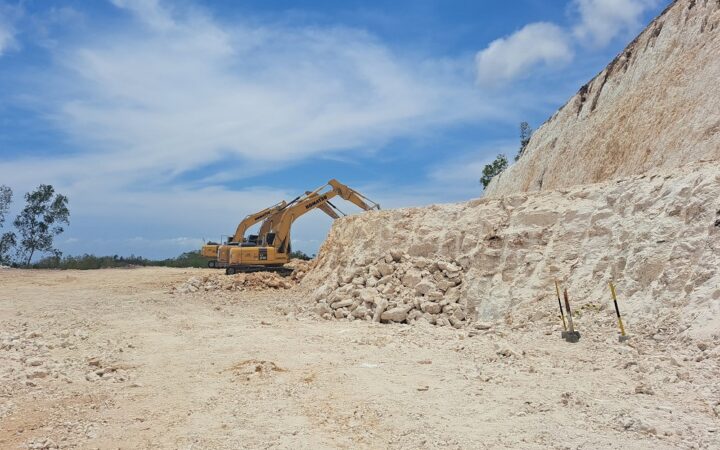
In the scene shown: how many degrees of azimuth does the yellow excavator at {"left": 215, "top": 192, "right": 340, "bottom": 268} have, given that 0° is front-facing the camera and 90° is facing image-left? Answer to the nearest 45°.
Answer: approximately 270°

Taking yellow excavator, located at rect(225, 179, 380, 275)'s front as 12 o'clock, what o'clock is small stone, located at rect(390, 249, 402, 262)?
The small stone is roughly at 2 o'clock from the yellow excavator.

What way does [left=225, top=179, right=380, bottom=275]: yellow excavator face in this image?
to the viewer's right

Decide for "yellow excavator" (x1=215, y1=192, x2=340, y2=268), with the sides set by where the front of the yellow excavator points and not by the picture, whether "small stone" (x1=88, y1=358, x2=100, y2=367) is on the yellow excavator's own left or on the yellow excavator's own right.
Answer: on the yellow excavator's own right

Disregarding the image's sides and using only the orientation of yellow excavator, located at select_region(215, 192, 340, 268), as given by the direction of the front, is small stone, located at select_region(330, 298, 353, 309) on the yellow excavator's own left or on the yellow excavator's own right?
on the yellow excavator's own right

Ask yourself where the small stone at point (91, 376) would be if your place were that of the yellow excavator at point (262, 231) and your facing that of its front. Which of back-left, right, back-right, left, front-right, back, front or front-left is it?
right

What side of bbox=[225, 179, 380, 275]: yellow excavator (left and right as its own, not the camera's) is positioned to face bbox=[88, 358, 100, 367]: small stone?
right

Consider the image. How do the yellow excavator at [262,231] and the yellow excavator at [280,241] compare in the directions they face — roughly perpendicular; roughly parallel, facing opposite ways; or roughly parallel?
roughly parallel
